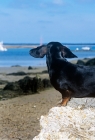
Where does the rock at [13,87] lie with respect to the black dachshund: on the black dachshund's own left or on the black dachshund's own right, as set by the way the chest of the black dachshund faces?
on the black dachshund's own right

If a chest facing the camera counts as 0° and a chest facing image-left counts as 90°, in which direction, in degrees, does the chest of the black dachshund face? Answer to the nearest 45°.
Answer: approximately 90°

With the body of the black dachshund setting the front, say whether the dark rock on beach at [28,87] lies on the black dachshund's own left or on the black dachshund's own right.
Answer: on the black dachshund's own right
